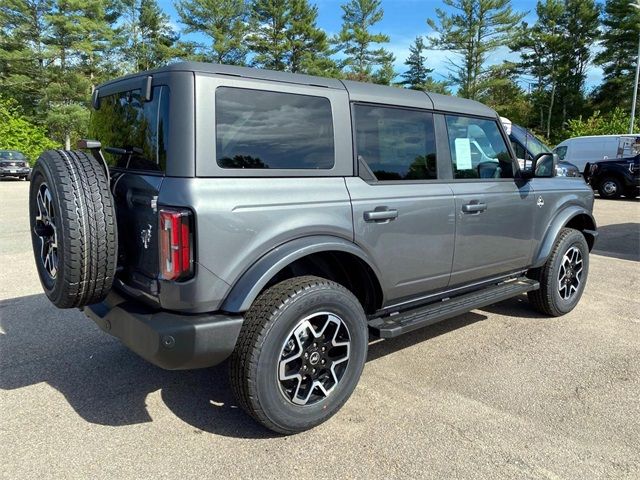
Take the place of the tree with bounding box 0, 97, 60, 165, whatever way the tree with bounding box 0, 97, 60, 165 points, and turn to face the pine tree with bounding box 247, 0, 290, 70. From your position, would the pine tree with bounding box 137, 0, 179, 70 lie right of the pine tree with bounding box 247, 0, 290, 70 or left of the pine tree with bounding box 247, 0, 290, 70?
left

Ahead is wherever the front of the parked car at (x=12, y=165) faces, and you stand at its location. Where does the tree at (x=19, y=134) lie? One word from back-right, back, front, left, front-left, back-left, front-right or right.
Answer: back

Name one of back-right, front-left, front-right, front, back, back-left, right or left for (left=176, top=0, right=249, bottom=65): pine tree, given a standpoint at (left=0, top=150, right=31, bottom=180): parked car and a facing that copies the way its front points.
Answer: back-left

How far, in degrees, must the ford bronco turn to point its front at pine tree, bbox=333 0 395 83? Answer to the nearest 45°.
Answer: approximately 45° to its left

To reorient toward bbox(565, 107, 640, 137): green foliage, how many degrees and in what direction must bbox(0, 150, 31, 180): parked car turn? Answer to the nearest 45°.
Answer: approximately 90° to its left

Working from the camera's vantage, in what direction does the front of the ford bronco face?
facing away from the viewer and to the right of the viewer

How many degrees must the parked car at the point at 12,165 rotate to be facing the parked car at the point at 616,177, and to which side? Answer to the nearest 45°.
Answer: approximately 45° to its left

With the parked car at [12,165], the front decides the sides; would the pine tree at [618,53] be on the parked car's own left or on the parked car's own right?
on the parked car's own left

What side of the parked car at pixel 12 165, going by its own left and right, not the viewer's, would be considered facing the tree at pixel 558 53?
left

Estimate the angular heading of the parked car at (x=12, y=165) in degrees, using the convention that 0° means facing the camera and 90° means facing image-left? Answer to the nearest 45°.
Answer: approximately 0°

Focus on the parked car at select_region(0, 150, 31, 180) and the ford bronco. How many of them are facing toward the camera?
1

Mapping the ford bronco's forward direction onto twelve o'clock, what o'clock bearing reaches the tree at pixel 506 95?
The tree is roughly at 11 o'clock from the ford bronco.
